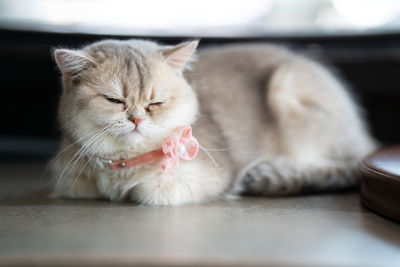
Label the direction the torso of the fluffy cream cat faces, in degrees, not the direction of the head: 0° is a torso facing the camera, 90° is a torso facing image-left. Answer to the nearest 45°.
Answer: approximately 45°
